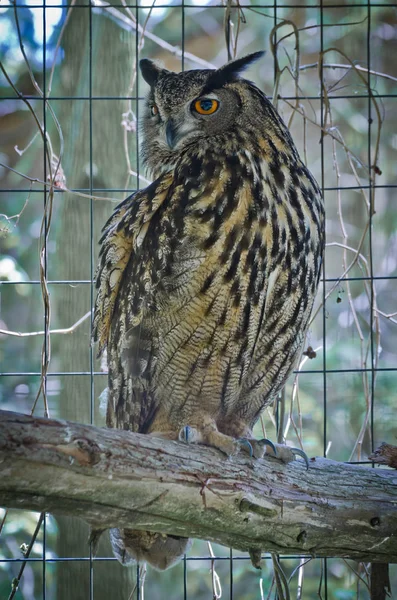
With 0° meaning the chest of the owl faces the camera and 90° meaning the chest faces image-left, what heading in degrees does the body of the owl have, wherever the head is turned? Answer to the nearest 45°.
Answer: approximately 315°

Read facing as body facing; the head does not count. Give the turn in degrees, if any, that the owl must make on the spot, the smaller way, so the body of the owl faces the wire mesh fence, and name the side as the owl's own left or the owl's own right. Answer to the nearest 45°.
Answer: approximately 135° to the owl's own left
